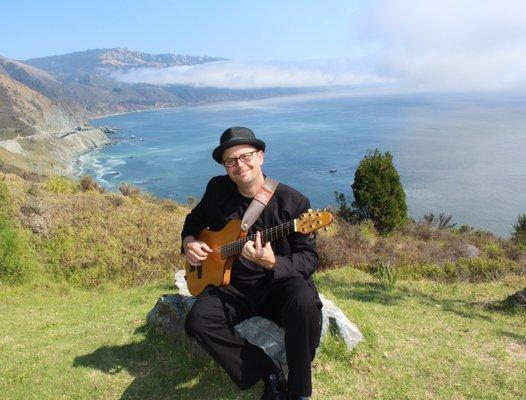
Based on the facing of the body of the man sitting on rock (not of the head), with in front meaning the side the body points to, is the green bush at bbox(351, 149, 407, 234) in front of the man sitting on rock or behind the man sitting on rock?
behind

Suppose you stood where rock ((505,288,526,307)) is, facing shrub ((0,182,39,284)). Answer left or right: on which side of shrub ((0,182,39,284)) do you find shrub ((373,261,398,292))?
right

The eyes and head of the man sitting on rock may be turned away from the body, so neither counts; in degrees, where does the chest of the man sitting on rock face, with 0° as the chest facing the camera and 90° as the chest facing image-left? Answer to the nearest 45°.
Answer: approximately 0°

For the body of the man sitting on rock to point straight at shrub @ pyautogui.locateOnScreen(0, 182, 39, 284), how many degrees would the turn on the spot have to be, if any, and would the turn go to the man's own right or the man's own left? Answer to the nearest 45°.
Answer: approximately 135° to the man's own right
